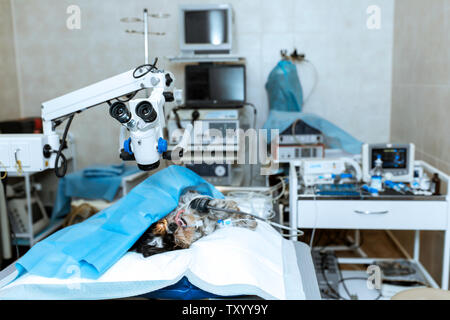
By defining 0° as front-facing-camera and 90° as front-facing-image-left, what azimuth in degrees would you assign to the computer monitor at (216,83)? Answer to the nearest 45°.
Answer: approximately 0°

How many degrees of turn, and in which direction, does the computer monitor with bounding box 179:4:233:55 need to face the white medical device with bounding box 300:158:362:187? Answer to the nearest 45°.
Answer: approximately 45° to its left

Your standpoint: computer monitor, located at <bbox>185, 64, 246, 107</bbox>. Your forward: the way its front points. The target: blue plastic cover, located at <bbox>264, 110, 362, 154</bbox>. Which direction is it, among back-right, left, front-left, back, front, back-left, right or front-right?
front-left

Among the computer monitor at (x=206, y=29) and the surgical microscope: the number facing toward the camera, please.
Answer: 2

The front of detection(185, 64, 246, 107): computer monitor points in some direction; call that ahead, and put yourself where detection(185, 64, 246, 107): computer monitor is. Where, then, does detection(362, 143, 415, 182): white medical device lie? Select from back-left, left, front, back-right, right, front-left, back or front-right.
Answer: front-left

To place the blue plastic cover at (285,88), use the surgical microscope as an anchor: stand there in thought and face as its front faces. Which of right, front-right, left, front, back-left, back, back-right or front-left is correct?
back-left
